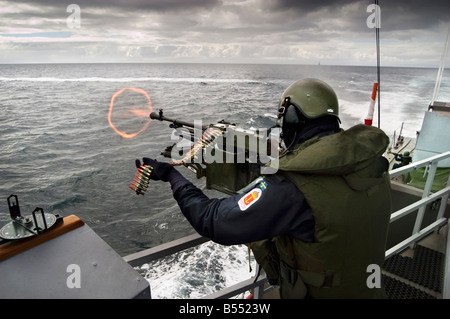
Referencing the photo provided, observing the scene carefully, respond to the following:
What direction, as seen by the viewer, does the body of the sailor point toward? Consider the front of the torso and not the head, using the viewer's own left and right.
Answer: facing away from the viewer and to the left of the viewer

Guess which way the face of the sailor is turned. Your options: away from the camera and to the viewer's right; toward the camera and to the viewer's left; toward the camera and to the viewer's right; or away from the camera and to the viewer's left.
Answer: away from the camera and to the viewer's left
